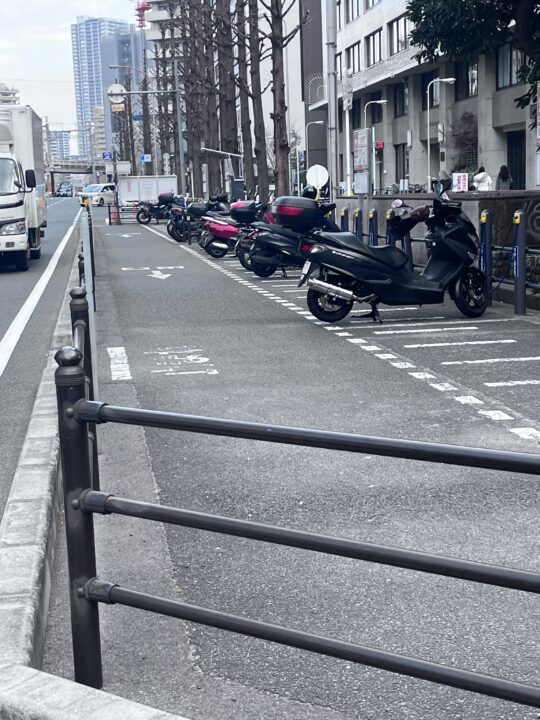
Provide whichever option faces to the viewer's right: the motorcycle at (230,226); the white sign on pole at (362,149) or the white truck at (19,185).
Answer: the motorcycle

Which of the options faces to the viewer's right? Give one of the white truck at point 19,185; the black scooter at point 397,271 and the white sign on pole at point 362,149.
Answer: the black scooter

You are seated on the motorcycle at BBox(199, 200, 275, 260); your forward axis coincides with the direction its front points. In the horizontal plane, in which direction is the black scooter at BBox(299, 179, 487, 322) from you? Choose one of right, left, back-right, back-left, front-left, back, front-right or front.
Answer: right

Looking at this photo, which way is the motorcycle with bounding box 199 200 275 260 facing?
to the viewer's right

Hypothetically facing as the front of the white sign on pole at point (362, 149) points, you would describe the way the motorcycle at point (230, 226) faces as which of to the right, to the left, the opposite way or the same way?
to the left

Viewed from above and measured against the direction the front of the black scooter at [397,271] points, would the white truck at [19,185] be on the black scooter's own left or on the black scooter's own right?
on the black scooter's own left

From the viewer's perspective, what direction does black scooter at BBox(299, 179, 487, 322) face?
to the viewer's right

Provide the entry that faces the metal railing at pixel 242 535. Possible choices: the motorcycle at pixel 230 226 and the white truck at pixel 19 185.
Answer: the white truck

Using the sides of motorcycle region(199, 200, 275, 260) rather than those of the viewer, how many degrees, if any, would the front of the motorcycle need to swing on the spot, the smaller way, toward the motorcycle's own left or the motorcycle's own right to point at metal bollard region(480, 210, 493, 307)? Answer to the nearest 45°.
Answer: approximately 90° to the motorcycle's own right

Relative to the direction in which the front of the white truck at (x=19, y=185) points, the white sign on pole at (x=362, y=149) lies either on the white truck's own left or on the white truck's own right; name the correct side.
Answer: on the white truck's own left

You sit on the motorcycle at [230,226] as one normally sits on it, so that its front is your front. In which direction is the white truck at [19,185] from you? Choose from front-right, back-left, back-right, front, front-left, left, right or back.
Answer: back

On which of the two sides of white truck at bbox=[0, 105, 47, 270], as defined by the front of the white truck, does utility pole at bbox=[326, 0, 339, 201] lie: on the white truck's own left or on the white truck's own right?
on the white truck's own left
